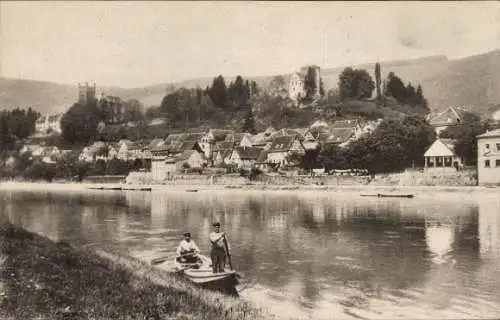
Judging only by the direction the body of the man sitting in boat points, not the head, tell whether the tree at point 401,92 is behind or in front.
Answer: behind

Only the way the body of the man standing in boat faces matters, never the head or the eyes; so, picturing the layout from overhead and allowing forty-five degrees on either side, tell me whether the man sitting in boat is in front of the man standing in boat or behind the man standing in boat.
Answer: behind

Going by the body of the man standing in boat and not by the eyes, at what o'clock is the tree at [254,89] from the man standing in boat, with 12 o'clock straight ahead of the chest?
The tree is roughly at 6 o'clock from the man standing in boat.

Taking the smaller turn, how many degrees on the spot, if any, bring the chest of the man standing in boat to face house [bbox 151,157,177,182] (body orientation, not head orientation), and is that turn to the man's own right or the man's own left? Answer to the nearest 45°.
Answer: approximately 180°

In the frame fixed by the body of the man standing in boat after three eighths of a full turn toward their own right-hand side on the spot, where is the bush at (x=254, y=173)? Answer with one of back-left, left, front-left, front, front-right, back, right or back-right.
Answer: front-right

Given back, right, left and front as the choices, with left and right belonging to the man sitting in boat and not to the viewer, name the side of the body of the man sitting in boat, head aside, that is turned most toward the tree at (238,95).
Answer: back

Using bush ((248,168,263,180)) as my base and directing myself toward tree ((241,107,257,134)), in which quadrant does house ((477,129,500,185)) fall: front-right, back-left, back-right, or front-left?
back-right

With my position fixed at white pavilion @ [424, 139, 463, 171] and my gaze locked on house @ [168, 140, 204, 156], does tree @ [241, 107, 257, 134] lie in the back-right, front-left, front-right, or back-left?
front-right

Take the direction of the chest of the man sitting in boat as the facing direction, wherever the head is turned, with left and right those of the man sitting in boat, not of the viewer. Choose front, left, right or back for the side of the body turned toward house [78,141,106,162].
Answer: back

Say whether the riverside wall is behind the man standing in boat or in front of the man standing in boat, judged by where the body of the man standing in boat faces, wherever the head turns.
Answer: behind

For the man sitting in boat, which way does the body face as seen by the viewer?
toward the camera

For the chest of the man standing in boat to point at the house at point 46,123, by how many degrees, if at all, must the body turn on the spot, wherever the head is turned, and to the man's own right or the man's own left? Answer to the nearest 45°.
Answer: approximately 135° to the man's own right

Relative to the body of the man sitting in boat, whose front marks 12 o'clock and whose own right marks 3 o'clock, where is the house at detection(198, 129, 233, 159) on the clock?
The house is roughly at 6 o'clock from the man sitting in boat.

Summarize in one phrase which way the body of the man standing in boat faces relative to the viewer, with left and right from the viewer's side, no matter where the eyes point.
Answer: facing the viewer

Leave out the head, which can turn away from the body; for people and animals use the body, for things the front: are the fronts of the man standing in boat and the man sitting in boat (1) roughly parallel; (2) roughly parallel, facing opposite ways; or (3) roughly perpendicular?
roughly parallel

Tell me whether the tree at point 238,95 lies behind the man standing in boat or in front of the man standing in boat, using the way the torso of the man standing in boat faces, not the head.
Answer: behind

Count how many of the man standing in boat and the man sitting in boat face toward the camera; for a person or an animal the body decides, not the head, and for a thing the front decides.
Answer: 2
